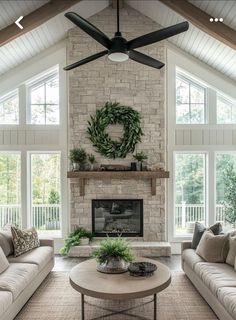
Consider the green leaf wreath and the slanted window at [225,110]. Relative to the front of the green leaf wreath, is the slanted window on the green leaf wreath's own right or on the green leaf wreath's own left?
on the green leaf wreath's own left

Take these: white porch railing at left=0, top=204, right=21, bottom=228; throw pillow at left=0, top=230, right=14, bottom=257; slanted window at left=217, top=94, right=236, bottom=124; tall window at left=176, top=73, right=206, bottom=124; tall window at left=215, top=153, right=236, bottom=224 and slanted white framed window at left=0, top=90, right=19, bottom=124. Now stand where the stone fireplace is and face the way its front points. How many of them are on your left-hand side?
3

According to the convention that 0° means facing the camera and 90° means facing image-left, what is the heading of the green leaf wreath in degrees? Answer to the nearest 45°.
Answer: approximately 0°

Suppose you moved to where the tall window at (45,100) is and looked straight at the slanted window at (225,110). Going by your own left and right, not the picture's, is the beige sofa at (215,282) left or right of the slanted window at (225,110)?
right

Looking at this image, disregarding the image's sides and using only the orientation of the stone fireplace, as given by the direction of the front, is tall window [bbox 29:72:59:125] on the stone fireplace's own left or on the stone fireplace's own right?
on the stone fireplace's own right

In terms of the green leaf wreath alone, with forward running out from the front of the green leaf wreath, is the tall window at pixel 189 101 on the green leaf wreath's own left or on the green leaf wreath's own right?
on the green leaf wreath's own left

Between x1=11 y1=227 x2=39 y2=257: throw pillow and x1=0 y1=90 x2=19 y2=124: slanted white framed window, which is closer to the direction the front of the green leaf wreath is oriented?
the throw pillow
